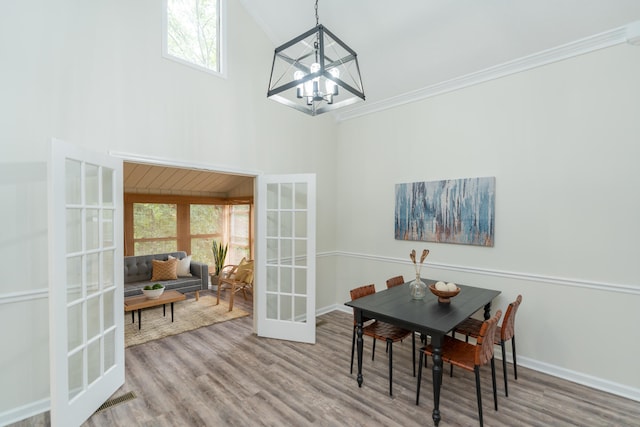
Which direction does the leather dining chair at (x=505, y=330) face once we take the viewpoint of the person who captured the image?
facing away from the viewer and to the left of the viewer

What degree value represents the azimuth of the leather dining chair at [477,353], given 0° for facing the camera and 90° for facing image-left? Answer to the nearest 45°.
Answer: approximately 135°

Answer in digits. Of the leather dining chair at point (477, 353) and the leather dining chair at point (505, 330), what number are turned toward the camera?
0

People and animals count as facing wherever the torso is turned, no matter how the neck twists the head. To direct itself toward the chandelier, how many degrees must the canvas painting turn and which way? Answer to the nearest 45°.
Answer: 0° — it already faces it
